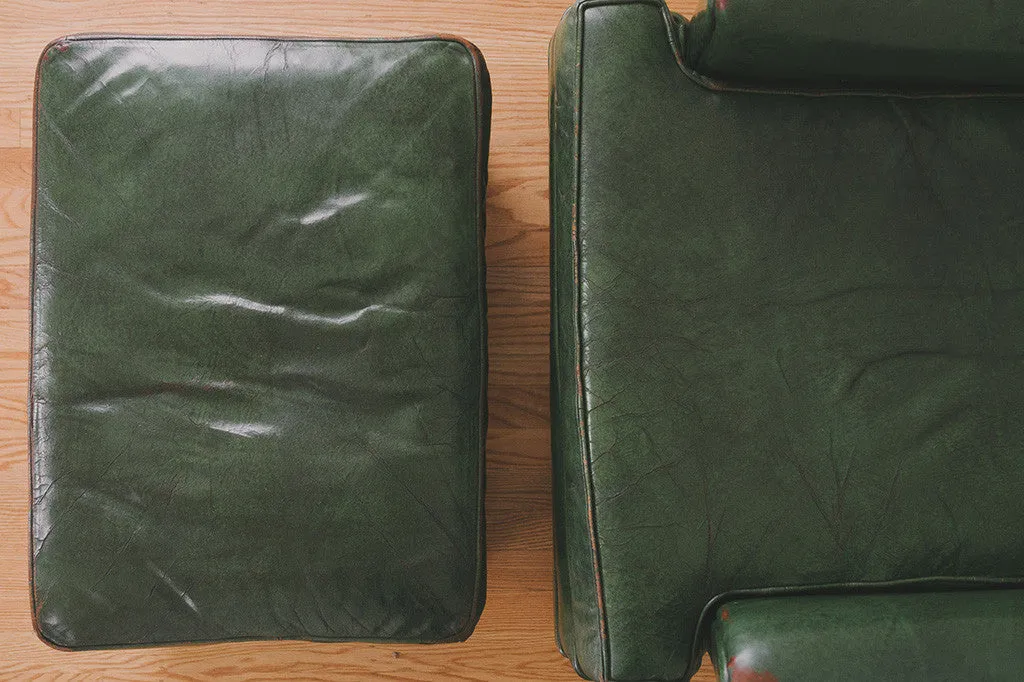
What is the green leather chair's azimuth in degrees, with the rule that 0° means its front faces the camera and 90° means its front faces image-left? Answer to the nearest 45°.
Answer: approximately 90°
